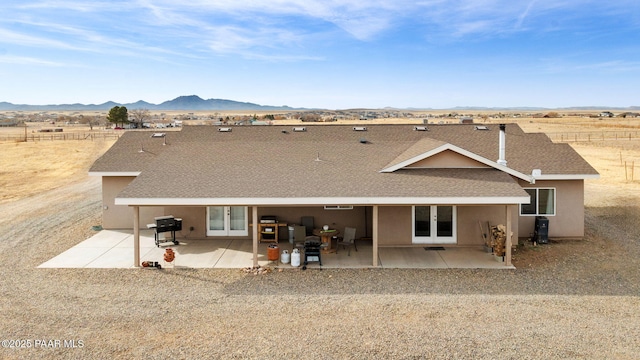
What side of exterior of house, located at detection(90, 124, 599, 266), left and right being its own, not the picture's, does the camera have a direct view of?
back

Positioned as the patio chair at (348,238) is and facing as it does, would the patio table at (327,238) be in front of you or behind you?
in front

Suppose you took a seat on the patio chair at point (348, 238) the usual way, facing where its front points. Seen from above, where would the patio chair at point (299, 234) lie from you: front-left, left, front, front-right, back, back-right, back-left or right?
front-right

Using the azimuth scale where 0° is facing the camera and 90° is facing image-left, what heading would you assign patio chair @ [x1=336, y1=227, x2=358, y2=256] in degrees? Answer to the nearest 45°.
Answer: approximately 45°

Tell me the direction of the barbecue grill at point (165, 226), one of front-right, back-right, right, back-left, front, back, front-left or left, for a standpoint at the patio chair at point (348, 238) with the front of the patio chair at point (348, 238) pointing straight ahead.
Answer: front-right

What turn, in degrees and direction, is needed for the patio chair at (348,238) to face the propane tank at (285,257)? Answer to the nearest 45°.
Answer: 0° — it already faces it
